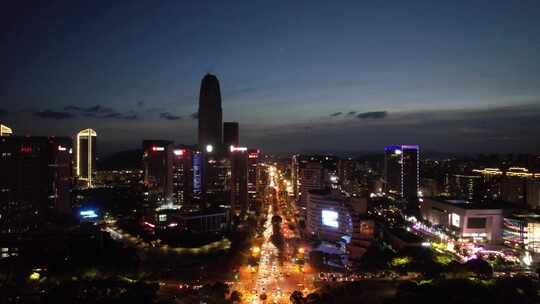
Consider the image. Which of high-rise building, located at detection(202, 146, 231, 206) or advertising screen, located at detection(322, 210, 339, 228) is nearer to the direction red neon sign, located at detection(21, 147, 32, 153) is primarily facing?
the advertising screen

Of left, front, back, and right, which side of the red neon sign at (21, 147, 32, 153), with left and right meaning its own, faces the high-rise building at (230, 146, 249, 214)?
left

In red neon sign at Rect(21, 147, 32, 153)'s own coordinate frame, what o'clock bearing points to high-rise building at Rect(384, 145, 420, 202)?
The high-rise building is roughly at 9 o'clock from the red neon sign.

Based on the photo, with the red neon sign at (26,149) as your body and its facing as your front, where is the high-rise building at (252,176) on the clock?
The high-rise building is roughly at 8 o'clock from the red neon sign.

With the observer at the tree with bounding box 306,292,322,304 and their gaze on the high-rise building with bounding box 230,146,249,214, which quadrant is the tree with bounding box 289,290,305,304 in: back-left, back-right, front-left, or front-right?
front-left

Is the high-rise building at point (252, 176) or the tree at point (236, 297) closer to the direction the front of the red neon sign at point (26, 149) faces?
the tree

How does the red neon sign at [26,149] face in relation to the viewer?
toward the camera

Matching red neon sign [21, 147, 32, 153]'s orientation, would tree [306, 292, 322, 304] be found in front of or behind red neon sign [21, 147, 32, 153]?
in front

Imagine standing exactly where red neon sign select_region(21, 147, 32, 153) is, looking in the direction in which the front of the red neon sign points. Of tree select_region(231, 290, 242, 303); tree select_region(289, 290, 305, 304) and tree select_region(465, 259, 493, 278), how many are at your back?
0

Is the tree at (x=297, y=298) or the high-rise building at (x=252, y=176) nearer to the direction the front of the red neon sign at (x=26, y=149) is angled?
the tree

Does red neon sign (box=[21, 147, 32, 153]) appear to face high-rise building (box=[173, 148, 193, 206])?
no

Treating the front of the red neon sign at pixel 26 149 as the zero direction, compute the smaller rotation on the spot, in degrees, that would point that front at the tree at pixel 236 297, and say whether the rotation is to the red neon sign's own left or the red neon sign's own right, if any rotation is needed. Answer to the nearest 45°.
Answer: approximately 45° to the red neon sign's own left

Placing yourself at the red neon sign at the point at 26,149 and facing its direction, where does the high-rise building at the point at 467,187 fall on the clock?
The high-rise building is roughly at 9 o'clock from the red neon sign.

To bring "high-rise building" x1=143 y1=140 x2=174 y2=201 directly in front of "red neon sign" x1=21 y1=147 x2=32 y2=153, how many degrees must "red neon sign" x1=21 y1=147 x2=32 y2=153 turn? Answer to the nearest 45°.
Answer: approximately 135° to its left

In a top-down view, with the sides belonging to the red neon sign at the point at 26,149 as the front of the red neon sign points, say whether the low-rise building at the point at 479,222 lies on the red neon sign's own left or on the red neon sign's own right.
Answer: on the red neon sign's own left

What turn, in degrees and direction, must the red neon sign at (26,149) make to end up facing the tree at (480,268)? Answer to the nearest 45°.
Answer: approximately 45° to its left
